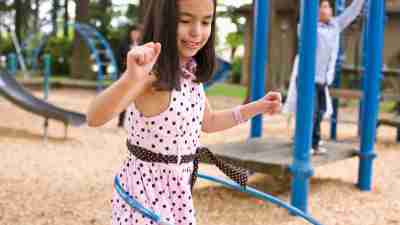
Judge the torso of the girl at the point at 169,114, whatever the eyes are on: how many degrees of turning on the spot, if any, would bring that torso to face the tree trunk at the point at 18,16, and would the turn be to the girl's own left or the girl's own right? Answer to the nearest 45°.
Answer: approximately 135° to the girl's own left

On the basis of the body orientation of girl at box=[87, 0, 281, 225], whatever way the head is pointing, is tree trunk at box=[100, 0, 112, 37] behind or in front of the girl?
behind

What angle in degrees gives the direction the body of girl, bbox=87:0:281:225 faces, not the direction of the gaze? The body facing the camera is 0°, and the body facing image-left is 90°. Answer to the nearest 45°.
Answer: approximately 315°

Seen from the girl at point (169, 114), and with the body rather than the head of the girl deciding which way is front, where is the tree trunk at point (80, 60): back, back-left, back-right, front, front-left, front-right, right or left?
back-left
